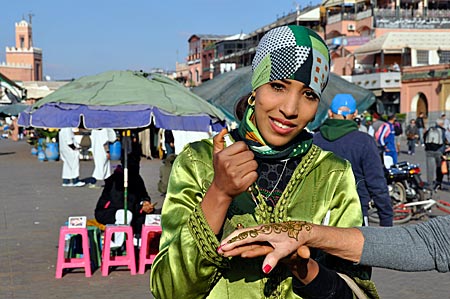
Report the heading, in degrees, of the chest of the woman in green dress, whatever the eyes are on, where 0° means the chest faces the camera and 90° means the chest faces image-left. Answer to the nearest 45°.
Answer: approximately 0°

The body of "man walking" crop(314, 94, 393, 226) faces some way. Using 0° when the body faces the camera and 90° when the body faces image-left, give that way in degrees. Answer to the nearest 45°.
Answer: approximately 180°

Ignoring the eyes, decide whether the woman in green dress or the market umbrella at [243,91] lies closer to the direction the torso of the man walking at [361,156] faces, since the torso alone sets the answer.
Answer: the market umbrella

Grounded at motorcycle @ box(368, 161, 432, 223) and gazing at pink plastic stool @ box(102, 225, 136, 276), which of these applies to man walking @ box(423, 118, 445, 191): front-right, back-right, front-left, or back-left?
back-right

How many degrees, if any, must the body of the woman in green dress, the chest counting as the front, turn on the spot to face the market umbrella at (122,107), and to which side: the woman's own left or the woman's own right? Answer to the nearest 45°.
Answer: approximately 180°
